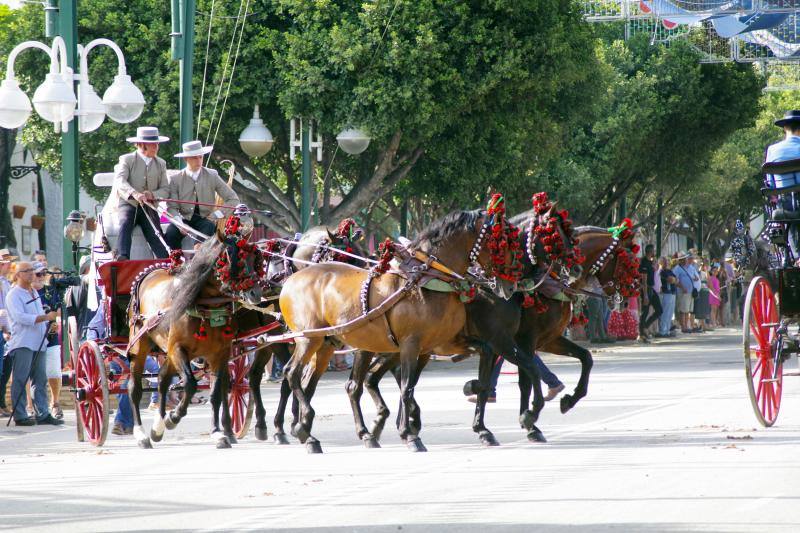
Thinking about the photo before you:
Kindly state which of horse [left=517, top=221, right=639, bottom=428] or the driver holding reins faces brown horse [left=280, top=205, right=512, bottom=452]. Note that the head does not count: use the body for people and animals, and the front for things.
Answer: the driver holding reins

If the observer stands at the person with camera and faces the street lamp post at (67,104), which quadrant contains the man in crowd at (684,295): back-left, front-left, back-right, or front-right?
front-right

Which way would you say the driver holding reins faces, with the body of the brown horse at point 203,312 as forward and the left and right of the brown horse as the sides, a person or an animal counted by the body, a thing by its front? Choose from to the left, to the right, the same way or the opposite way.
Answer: the same way

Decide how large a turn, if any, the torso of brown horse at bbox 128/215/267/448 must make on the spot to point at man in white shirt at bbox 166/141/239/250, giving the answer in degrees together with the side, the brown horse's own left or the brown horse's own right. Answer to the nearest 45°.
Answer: approximately 135° to the brown horse's own left

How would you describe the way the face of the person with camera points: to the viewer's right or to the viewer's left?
to the viewer's right

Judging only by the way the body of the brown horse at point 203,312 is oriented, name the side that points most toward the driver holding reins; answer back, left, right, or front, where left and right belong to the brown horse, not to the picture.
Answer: back

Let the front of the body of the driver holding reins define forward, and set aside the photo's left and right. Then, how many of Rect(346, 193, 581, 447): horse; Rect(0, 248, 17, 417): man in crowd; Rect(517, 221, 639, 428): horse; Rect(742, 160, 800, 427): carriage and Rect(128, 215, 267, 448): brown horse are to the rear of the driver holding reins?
1

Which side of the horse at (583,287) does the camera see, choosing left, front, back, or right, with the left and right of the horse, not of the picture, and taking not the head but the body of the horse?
right

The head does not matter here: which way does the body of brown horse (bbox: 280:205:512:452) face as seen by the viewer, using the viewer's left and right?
facing to the right of the viewer

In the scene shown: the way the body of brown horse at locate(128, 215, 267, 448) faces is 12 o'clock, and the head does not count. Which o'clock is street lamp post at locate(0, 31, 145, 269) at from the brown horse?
The street lamp post is roughly at 7 o'clock from the brown horse.

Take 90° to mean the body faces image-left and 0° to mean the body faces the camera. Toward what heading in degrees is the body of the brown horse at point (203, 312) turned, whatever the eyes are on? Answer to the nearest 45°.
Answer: approximately 315°

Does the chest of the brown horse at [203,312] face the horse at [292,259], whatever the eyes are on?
no

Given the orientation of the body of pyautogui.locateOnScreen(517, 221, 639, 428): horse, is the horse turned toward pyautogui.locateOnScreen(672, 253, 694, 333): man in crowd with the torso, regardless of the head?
no

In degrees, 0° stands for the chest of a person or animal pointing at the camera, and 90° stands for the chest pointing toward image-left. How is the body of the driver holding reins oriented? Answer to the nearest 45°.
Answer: approximately 315°

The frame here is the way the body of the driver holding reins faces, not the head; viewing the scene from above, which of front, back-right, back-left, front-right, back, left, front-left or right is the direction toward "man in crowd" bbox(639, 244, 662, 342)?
left

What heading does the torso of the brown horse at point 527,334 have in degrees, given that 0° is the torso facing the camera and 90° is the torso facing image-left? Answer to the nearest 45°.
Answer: approximately 270°

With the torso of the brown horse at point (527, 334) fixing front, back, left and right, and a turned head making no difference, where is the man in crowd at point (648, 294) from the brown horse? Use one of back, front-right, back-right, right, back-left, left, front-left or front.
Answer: left

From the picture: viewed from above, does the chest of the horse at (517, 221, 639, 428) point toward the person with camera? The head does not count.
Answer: no
